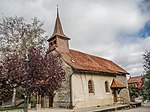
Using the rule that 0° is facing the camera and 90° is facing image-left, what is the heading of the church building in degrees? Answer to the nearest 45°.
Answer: approximately 315°
